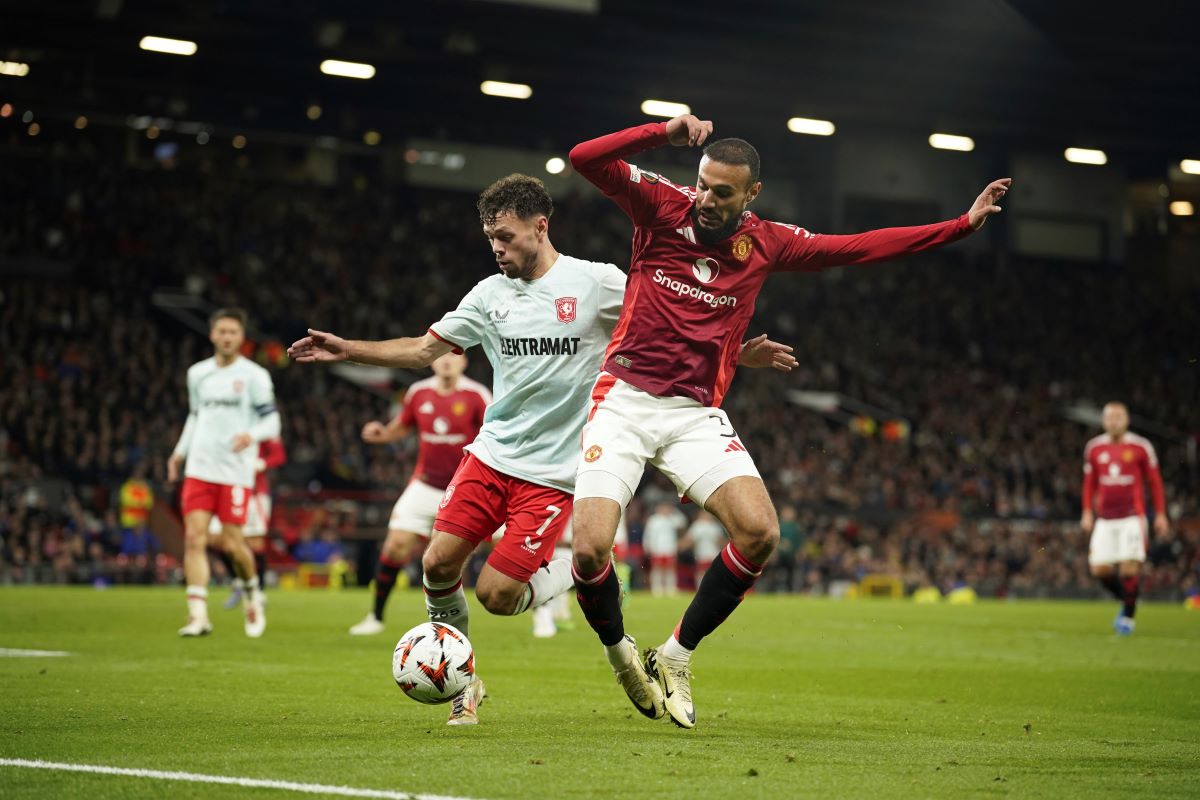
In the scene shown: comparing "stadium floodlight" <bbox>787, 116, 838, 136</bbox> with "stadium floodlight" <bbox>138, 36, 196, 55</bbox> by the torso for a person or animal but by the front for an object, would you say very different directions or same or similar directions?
same or similar directions

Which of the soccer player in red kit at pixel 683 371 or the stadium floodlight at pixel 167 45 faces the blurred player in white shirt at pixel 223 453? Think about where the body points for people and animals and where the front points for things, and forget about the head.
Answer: the stadium floodlight

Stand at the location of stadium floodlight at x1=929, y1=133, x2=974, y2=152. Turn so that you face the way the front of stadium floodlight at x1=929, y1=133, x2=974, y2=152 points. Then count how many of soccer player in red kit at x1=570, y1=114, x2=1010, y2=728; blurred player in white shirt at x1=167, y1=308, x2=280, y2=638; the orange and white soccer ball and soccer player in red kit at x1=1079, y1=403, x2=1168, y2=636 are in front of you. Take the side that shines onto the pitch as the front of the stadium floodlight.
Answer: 4

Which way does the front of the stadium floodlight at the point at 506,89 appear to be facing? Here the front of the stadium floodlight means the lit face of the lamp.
toward the camera

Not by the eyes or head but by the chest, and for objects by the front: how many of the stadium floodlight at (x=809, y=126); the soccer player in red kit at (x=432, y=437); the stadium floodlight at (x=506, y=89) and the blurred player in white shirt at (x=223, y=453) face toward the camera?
4

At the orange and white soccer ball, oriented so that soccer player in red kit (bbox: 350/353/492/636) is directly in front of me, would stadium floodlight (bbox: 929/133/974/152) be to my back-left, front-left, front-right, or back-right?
front-right

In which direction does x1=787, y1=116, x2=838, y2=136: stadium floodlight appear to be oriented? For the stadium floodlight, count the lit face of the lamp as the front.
toward the camera

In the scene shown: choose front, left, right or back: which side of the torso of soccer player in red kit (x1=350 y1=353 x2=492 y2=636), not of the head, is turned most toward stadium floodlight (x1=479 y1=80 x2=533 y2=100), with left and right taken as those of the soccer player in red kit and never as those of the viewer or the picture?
back

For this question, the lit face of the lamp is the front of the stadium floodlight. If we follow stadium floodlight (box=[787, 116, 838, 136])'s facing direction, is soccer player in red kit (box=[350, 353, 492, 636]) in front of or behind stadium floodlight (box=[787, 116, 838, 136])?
in front

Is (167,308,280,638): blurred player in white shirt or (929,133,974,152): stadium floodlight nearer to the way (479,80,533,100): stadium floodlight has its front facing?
the blurred player in white shirt

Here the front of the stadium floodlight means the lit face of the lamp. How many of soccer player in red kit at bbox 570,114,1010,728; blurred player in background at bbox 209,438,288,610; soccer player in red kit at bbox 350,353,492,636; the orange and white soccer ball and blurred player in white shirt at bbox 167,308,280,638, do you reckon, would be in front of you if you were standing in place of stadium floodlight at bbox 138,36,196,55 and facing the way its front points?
5

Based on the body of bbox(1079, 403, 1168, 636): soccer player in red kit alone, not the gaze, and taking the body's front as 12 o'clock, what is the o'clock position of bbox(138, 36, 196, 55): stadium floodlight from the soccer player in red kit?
The stadium floodlight is roughly at 4 o'clock from the soccer player in red kit.

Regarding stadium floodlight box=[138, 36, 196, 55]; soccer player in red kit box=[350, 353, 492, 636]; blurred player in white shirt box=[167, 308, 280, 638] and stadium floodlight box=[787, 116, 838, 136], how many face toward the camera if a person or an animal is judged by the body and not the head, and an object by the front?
4

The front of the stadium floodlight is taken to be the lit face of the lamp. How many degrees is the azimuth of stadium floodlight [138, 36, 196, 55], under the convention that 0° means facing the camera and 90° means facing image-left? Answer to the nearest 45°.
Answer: approximately 0°

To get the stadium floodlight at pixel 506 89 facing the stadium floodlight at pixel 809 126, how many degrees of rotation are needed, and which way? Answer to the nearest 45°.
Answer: approximately 90° to its left

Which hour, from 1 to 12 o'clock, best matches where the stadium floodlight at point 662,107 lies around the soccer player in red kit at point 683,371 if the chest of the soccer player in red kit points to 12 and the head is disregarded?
The stadium floodlight is roughly at 6 o'clock from the soccer player in red kit.

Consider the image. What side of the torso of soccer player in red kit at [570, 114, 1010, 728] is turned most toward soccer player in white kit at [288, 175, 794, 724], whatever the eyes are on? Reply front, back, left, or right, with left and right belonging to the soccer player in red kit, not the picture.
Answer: right
